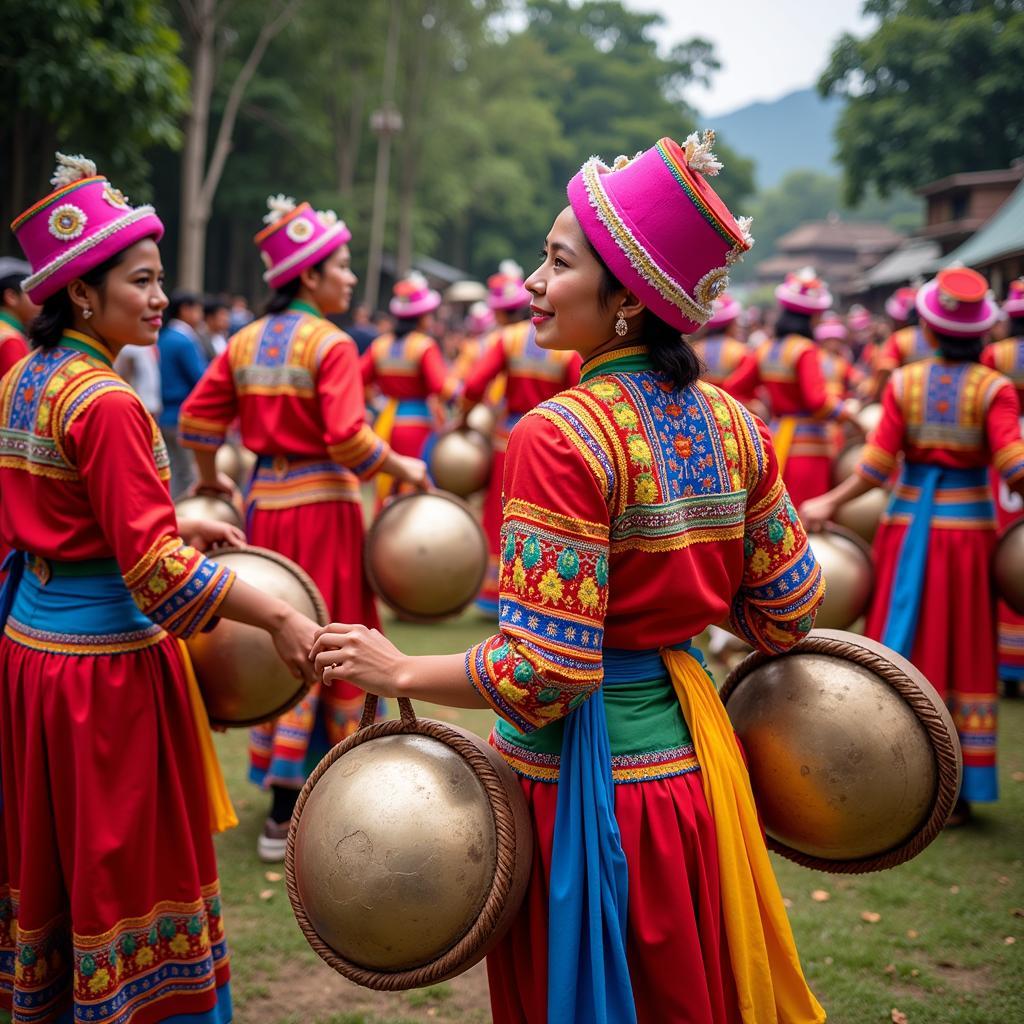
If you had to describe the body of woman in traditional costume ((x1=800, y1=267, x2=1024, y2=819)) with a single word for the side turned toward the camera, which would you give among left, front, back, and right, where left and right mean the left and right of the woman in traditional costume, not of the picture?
back

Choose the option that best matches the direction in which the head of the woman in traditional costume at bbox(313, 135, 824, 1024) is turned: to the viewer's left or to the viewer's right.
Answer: to the viewer's left

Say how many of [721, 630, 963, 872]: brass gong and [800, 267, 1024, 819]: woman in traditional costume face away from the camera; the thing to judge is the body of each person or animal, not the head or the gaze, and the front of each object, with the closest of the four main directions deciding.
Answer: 1

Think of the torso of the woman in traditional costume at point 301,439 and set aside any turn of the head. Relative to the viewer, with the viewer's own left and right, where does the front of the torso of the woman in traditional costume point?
facing away from the viewer and to the right of the viewer

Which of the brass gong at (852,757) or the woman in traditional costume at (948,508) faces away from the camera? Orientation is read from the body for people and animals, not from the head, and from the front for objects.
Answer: the woman in traditional costume

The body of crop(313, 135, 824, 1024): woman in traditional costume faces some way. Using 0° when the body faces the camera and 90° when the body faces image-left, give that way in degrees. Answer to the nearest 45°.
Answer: approximately 135°

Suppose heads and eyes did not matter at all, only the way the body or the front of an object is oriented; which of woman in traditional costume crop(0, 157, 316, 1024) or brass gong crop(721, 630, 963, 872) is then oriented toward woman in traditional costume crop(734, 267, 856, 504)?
woman in traditional costume crop(0, 157, 316, 1024)

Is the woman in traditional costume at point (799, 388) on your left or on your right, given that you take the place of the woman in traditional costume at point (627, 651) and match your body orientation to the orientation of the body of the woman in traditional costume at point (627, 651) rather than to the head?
on your right

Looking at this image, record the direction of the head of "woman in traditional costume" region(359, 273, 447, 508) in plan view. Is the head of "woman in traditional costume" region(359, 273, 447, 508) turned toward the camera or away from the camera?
away from the camera
